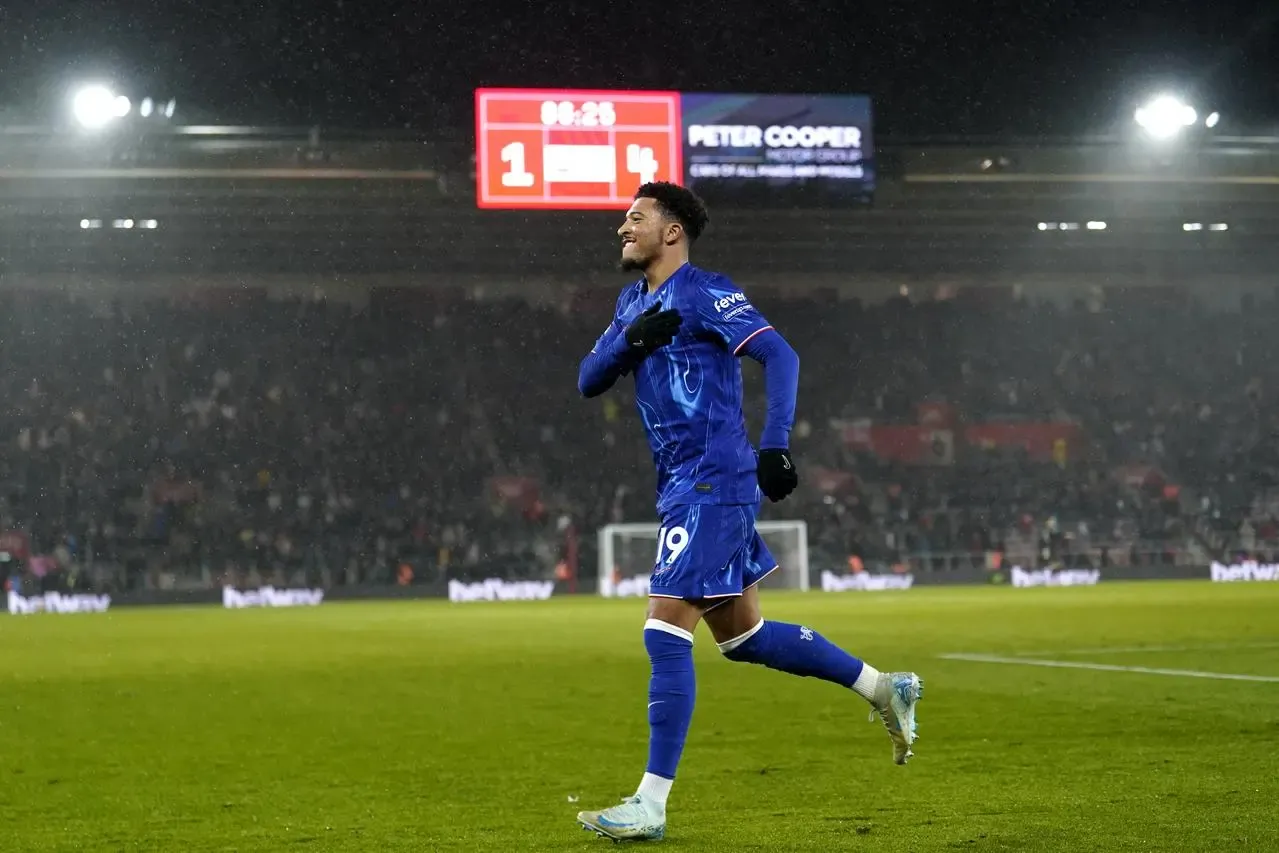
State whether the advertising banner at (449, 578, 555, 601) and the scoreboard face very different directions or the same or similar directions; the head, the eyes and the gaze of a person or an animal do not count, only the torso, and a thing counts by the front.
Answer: same or similar directions

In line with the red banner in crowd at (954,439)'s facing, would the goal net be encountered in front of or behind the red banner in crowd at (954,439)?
in front

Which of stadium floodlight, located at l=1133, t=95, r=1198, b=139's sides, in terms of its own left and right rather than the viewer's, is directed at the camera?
front

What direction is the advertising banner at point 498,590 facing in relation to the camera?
toward the camera

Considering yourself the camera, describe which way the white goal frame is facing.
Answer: facing the viewer

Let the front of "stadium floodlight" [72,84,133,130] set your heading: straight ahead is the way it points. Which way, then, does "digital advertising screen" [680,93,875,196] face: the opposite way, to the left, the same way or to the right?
the same way
